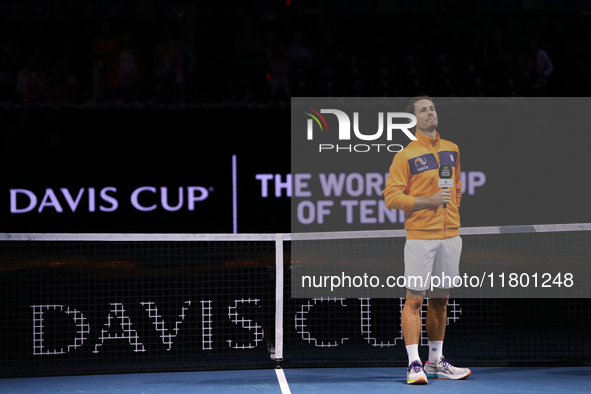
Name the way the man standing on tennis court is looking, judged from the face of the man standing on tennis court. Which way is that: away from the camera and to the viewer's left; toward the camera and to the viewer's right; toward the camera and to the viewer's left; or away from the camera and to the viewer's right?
toward the camera and to the viewer's right

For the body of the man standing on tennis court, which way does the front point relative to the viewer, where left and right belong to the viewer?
facing the viewer and to the right of the viewer
